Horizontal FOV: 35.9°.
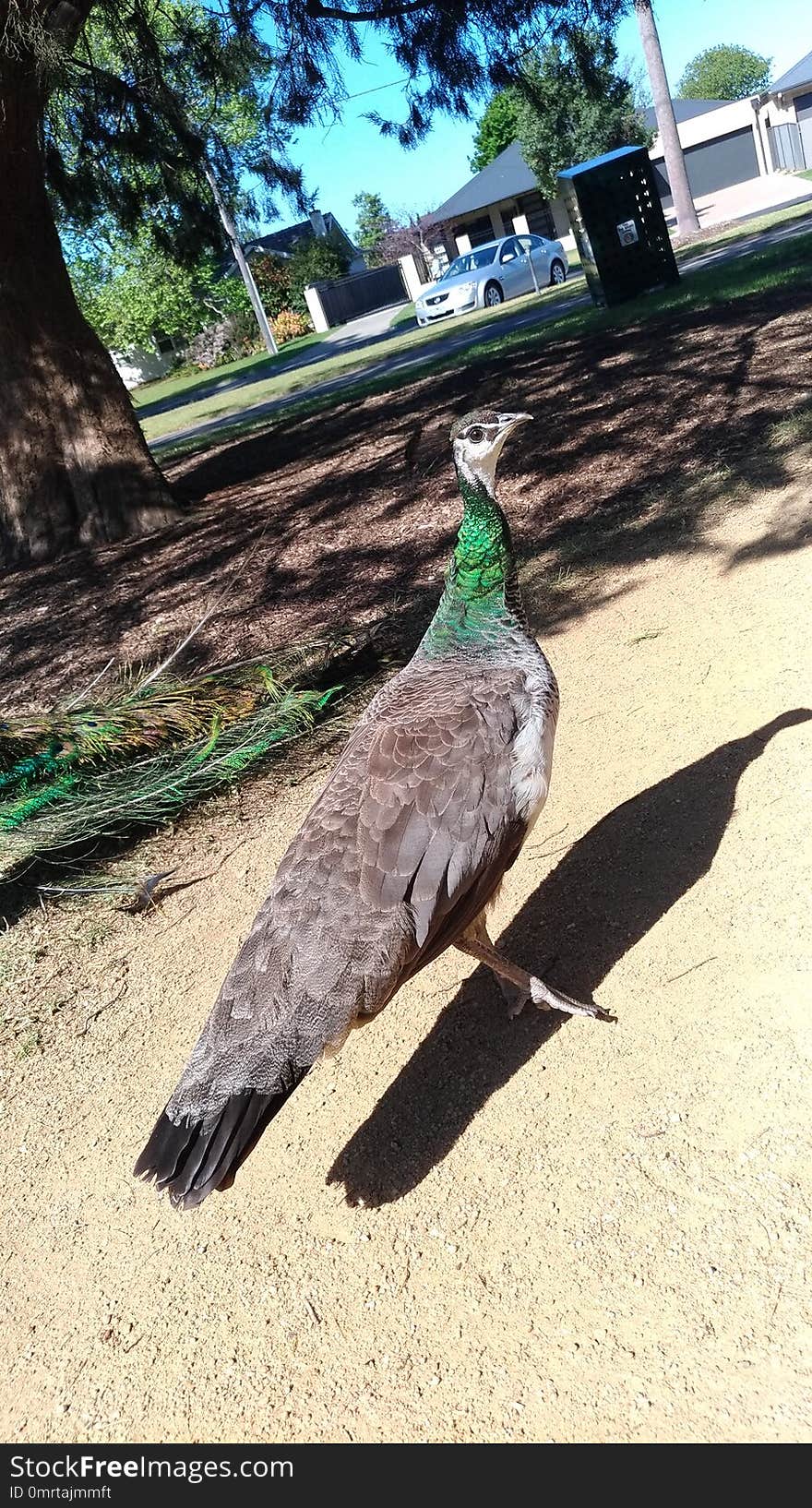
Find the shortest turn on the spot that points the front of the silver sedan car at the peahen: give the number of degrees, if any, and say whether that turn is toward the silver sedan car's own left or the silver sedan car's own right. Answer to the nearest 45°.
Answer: approximately 45° to the silver sedan car's own left

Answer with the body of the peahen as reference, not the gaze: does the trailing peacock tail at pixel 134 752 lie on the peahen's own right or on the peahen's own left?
on the peahen's own left

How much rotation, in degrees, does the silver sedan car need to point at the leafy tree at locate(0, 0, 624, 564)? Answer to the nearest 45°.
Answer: approximately 45° to its left

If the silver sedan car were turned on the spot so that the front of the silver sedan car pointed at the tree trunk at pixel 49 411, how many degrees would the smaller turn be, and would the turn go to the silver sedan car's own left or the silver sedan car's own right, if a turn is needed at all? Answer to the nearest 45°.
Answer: approximately 45° to the silver sedan car's own left

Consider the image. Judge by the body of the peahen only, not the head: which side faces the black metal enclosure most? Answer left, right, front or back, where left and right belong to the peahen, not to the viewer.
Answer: front

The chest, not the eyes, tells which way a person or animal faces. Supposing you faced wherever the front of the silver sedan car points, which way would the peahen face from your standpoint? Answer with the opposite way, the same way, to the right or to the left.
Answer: the opposite way

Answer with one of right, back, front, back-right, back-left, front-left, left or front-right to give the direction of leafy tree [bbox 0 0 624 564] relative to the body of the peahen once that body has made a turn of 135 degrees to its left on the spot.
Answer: right

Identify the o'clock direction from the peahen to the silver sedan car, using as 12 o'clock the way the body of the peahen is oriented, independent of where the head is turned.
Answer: The silver sedan car is roughly at 11 o'clock from the peahen.

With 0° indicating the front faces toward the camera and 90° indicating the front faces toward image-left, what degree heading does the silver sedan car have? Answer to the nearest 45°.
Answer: approximately 45°

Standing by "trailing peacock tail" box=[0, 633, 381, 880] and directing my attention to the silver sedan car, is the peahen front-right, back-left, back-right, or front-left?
back-right

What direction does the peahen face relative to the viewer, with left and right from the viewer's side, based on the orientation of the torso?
facing away from the viewer and to the right of the viewer

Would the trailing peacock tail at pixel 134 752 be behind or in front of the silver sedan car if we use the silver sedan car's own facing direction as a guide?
in front

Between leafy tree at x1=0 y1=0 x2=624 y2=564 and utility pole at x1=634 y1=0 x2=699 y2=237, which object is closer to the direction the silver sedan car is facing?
the leafy tree

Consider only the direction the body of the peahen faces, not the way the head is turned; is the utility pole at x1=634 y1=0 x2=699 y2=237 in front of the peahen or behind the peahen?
in front

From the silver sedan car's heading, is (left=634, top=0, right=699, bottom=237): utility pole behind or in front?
behind

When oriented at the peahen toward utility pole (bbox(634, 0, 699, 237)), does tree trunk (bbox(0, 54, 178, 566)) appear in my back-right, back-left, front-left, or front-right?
front-left
